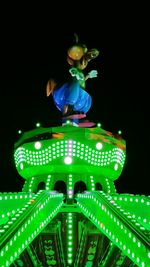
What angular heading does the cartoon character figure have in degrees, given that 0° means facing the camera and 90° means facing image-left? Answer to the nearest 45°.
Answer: approximately 270°
